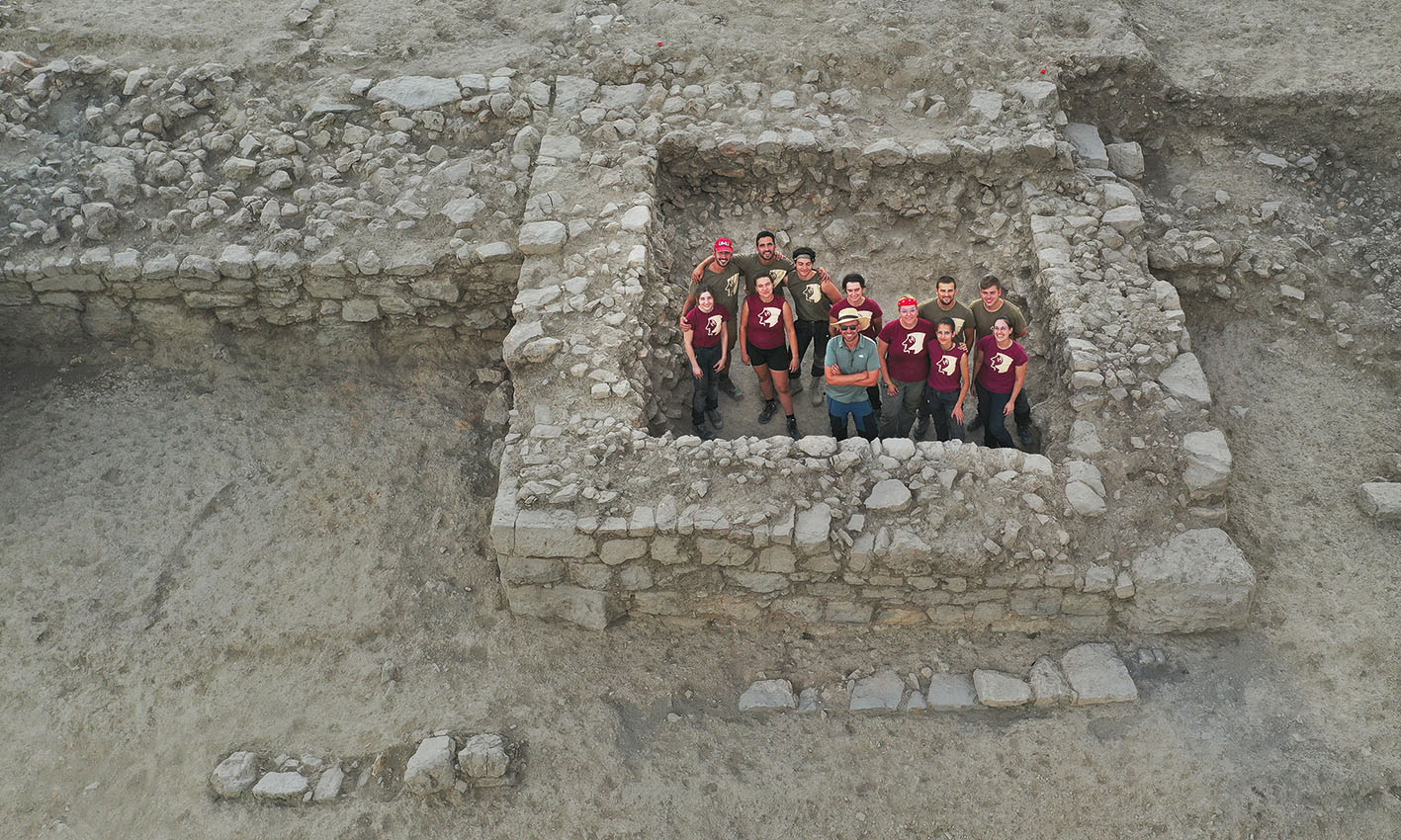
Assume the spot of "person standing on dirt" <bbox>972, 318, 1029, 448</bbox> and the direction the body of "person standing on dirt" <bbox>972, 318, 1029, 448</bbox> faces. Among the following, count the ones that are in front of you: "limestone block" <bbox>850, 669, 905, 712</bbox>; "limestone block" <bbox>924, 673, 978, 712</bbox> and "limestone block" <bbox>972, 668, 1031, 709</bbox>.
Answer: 3

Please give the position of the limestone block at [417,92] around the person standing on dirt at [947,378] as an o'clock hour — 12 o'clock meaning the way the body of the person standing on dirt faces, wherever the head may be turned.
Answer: The limestone block is roughly at 4 o'clock from the person standing on dirt.

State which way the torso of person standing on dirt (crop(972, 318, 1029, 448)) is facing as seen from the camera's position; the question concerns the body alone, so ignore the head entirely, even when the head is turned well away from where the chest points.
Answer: toward the camera

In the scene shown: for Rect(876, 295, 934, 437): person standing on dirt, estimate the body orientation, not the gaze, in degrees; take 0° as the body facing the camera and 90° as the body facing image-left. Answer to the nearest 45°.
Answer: approximately 0°

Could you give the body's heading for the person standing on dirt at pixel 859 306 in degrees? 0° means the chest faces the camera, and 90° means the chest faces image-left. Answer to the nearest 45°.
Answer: approximately 0°

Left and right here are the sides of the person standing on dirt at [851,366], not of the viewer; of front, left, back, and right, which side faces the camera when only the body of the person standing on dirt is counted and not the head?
front

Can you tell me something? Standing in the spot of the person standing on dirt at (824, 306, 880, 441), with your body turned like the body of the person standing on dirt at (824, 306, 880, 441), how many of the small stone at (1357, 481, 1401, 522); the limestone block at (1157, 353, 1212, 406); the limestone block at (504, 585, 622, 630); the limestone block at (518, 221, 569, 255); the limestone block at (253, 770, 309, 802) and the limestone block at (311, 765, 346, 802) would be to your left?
2

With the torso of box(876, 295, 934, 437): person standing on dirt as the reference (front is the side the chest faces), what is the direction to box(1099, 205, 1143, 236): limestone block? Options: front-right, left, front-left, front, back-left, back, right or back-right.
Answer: back-left

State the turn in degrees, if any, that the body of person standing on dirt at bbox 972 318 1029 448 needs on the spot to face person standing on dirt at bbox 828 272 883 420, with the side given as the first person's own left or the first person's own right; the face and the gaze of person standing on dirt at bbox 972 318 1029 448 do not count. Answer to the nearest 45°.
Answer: approximately 90° to the first person's own right

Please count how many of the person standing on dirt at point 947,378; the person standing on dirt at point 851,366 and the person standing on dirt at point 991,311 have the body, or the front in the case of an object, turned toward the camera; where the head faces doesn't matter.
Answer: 3

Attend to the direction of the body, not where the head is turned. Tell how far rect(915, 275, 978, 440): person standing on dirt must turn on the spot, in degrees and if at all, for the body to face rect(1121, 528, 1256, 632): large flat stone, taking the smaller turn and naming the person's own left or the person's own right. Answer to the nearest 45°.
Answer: approximately 45° to the person's own left

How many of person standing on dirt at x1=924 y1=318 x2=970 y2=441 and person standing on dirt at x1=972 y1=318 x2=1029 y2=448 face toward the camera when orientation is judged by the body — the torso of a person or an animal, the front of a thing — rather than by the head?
2

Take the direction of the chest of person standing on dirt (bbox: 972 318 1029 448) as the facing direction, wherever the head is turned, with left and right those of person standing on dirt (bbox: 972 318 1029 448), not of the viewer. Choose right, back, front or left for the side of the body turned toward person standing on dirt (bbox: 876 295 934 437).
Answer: right

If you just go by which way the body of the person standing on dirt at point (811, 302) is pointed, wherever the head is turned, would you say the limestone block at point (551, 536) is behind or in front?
in front
